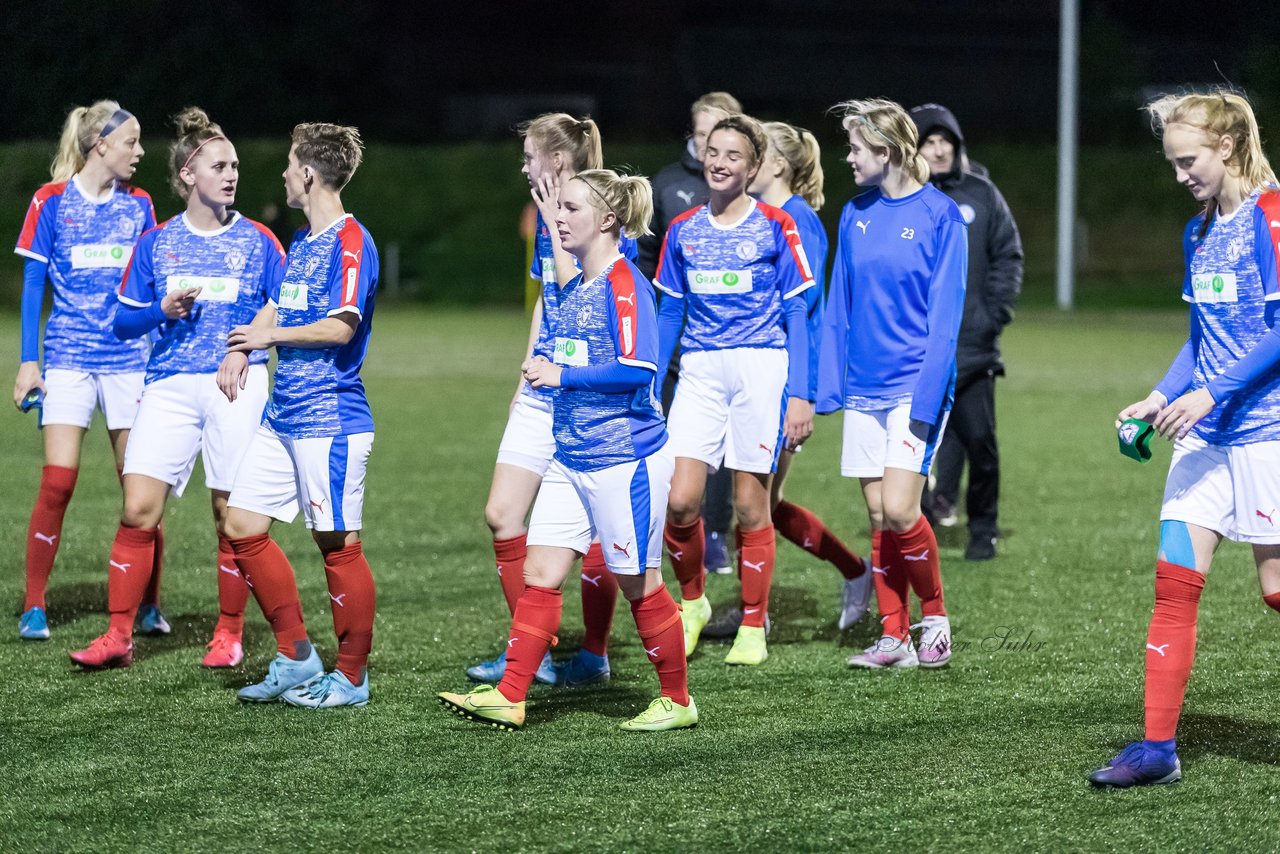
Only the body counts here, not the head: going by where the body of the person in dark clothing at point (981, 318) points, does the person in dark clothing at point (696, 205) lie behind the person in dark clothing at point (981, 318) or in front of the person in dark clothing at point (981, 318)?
in front

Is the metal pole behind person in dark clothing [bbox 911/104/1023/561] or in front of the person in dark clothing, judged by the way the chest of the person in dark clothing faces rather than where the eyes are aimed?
behind

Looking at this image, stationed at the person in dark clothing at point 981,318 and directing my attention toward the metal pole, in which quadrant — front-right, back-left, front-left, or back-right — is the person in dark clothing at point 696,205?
back-left

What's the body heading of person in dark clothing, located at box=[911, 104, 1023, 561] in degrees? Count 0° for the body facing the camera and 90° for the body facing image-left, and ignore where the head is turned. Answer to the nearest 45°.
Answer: approximately 45°

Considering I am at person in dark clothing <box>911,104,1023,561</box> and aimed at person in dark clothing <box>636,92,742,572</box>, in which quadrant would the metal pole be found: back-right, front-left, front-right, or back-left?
back-right

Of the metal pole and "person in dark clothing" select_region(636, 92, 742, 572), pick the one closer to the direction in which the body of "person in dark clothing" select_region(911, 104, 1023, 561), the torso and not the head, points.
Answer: the person in dark clothing
